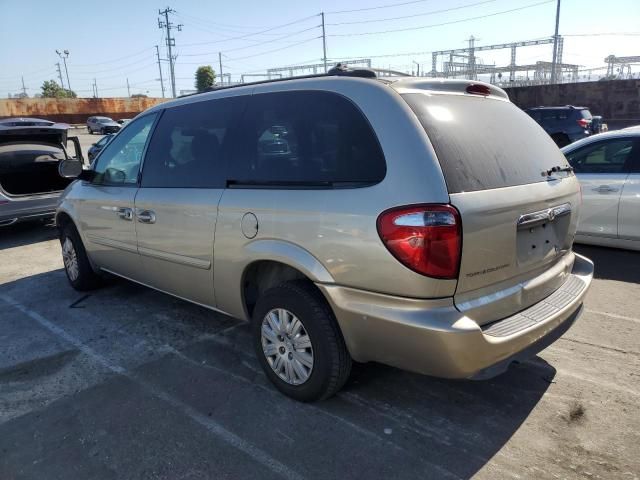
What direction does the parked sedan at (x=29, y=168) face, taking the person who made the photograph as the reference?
facing away from the viewer and to the left of the viewer

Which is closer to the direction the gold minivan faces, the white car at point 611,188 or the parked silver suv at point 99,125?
the parked silver suv

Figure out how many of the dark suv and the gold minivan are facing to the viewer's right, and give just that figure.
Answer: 0

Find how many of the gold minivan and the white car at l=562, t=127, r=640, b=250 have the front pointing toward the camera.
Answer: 0

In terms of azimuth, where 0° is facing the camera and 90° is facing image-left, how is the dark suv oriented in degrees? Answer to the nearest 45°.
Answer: approximately 135°

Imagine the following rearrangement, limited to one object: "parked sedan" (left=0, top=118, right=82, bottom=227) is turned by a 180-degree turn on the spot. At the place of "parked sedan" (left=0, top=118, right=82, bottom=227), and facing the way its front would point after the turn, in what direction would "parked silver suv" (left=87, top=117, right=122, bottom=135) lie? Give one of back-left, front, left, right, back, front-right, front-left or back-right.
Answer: back-left

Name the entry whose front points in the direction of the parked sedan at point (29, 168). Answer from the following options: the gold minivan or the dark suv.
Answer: the gold minivan

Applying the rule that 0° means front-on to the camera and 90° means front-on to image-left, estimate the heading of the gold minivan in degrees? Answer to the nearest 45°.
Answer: approximately 135°

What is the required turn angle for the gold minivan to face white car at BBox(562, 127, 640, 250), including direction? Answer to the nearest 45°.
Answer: approximately 90° to its right

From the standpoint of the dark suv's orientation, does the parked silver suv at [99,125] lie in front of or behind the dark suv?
in front

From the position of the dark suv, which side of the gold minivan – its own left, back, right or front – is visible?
right
